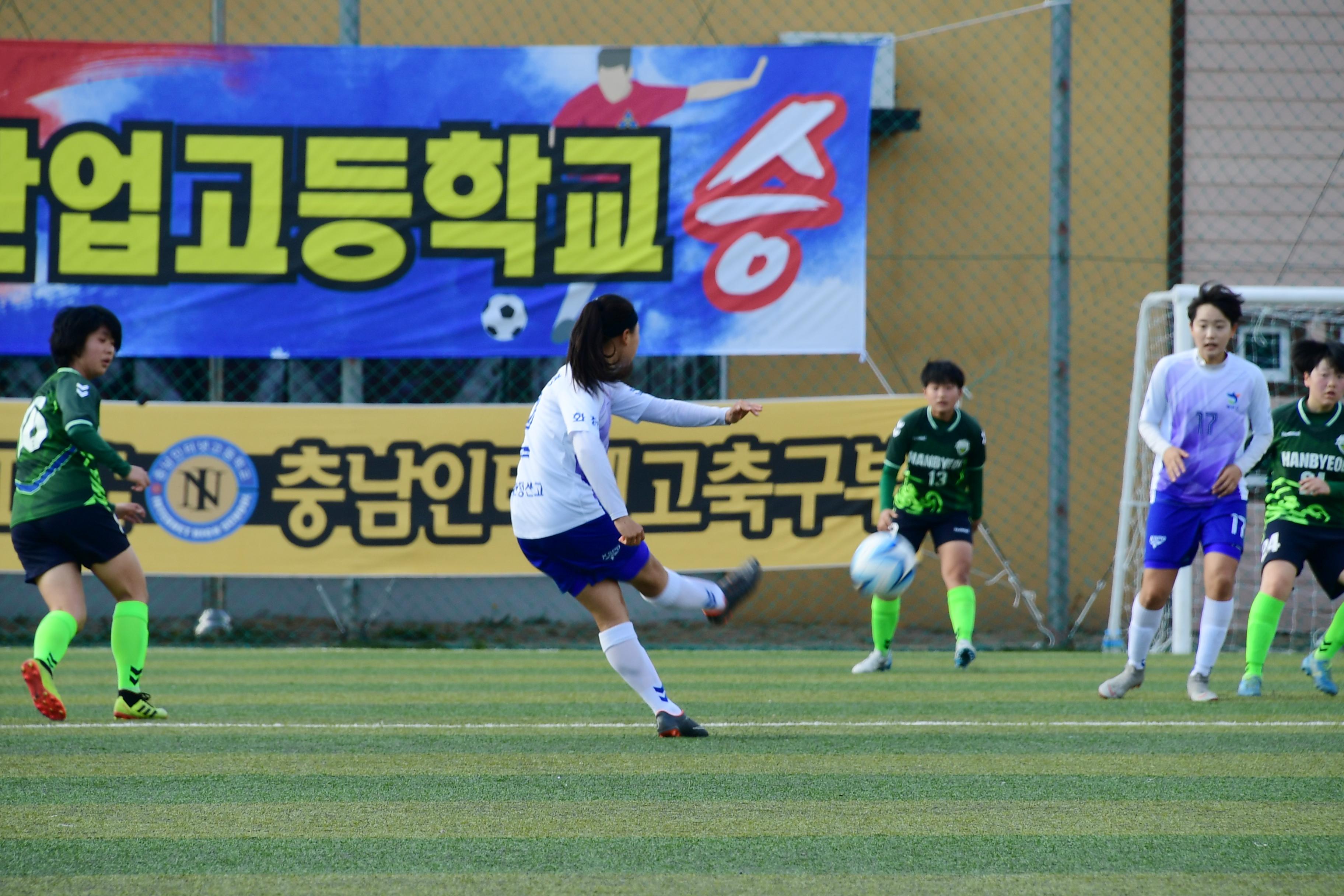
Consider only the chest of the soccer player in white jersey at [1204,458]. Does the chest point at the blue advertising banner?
no

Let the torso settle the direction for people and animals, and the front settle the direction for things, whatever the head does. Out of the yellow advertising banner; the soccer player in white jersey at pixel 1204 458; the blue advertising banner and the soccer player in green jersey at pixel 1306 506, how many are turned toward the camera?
4

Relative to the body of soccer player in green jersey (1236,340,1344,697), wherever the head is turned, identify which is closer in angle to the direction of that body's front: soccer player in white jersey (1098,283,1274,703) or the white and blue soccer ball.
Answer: the soccer player in white jersey

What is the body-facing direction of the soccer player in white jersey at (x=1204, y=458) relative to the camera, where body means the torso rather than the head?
toward the camera

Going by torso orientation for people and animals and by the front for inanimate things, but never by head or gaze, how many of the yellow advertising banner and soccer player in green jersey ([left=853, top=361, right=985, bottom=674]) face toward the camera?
2

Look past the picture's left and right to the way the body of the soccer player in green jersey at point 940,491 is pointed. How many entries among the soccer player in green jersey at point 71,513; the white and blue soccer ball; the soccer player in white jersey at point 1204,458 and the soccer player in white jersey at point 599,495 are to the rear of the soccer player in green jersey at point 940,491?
0

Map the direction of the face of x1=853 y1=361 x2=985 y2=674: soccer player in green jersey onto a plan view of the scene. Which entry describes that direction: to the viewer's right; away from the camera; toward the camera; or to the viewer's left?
toward the camera

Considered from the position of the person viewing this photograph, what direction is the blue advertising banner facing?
facing the viewer

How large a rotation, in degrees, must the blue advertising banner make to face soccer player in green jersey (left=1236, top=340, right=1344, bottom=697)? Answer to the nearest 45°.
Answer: approximately 45° to its left

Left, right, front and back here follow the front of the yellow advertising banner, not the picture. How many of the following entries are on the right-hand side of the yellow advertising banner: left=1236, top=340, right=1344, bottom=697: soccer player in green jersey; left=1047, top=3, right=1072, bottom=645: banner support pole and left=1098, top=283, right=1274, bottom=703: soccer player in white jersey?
0

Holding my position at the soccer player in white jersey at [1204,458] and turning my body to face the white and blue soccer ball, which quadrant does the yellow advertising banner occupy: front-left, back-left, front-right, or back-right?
front-right

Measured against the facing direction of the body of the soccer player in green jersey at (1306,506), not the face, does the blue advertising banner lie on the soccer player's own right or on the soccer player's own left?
on the soccer player's own right

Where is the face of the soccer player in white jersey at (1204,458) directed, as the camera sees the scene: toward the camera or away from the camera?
toward the camera

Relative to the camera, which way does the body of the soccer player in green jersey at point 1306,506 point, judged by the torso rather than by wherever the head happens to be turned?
toward the camera

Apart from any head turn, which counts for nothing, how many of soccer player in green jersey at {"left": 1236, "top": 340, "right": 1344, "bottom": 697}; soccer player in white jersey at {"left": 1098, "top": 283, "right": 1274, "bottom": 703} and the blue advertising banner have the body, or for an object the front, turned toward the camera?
3

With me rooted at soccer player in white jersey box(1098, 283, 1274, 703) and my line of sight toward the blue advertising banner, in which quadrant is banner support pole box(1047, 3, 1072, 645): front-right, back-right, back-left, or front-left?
front-right

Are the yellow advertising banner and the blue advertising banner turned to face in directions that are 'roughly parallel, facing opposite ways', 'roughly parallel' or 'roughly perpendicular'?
roughly parallel

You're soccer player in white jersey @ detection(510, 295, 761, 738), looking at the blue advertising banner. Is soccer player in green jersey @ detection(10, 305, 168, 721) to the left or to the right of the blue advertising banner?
left
